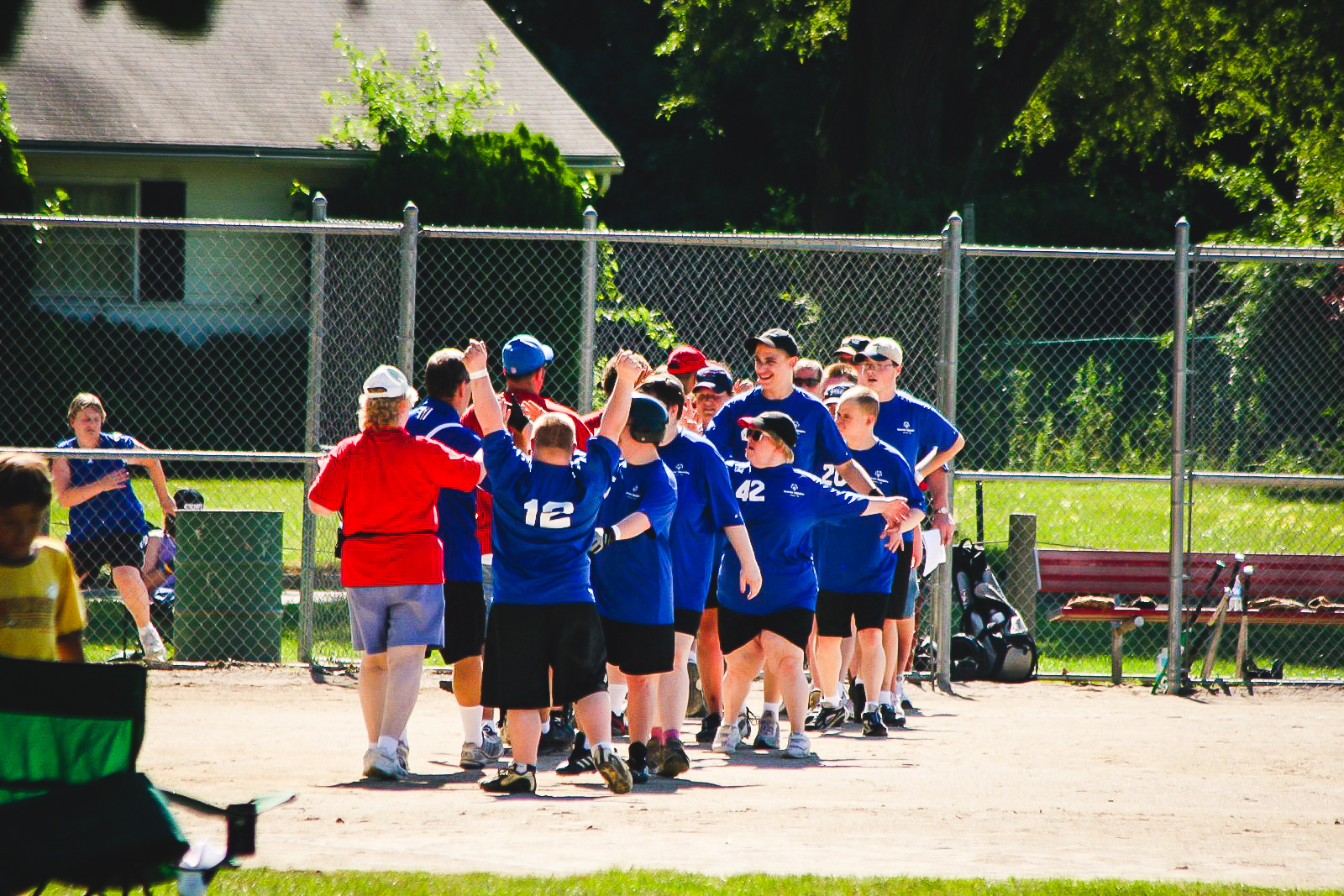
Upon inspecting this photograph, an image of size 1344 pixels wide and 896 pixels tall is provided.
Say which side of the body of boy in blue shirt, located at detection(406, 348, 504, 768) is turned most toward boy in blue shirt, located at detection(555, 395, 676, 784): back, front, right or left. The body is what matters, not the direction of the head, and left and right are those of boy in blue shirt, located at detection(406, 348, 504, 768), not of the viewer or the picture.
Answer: right

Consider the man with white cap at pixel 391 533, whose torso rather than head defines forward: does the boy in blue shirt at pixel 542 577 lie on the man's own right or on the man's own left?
on the man's own right

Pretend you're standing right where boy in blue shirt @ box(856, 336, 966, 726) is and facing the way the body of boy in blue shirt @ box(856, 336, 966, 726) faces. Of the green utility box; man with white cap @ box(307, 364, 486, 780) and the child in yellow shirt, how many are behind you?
0

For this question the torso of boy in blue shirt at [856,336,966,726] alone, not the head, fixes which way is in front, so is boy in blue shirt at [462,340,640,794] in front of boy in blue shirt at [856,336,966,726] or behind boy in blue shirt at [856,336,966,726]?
in front

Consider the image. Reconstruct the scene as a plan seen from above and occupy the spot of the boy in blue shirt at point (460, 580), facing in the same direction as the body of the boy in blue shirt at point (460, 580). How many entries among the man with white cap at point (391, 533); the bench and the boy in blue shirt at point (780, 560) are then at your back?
1

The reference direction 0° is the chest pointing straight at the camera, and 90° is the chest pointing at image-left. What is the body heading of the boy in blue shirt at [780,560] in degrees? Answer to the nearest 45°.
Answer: approximately 45°

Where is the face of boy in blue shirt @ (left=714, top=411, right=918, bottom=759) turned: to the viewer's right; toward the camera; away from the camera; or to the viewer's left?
to the viewer's left

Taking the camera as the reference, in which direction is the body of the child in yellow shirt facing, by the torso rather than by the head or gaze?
toward the camera

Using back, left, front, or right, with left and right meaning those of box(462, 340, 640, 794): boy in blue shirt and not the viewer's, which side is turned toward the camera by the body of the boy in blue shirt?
back

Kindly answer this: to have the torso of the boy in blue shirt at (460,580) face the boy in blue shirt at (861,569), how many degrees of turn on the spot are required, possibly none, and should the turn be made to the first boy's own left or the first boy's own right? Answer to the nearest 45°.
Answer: approximately 45° to the first boy's own right

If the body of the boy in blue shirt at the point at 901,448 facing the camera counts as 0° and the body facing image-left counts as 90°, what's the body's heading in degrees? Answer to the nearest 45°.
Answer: approximately 45°

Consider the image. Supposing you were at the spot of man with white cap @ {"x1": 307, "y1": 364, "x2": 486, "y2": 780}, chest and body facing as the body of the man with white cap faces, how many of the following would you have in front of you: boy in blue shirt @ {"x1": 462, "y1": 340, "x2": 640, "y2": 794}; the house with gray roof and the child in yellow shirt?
1

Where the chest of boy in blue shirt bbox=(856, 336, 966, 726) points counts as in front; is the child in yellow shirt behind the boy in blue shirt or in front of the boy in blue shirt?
in front

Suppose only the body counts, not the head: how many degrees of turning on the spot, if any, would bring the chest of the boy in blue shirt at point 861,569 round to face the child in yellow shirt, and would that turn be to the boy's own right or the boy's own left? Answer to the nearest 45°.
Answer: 0° — they already face them

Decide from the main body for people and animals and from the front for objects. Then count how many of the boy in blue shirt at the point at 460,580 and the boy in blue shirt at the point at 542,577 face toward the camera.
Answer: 0

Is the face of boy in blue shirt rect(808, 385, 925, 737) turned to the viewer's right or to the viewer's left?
to the viewer's left

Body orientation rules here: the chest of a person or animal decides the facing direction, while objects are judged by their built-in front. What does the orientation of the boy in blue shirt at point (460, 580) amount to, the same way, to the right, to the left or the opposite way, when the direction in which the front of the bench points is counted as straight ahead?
the opposite way

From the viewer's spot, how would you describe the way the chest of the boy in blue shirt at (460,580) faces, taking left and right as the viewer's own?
facing away from the viewer and to the right of the viewer

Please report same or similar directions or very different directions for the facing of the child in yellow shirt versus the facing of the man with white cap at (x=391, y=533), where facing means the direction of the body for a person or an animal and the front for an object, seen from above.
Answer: very different directions

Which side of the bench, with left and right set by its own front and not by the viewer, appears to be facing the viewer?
front

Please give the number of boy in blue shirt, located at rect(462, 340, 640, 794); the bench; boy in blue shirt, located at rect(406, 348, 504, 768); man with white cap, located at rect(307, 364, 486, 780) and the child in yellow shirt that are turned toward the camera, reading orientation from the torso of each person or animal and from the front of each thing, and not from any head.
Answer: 2
